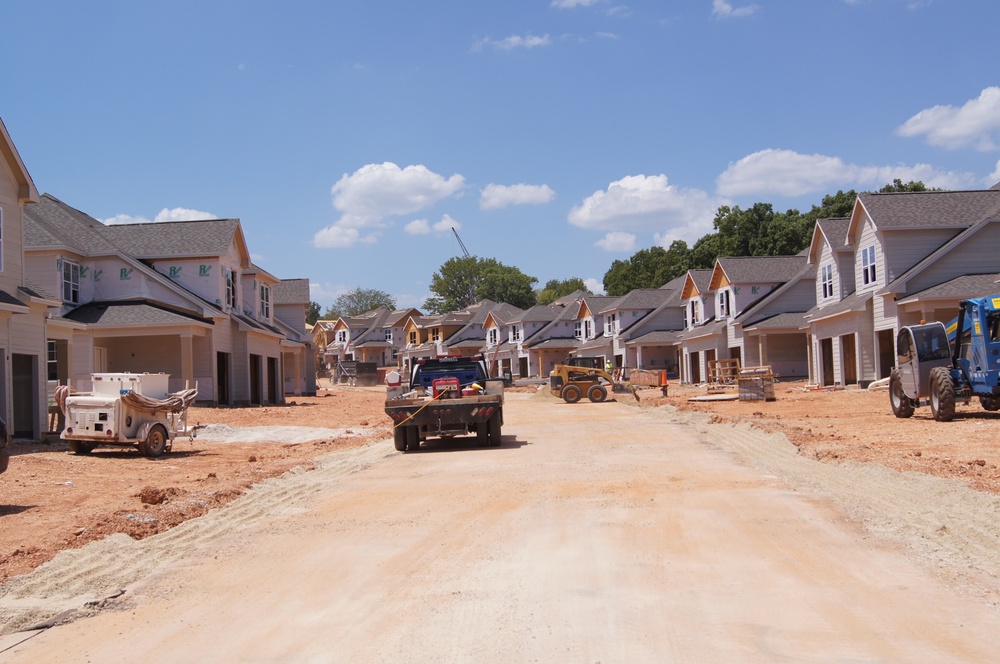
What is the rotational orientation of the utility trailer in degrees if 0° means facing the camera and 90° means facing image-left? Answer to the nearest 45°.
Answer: approximately 225°

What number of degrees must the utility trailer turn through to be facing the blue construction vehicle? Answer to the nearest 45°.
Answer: approximately 45° to its right

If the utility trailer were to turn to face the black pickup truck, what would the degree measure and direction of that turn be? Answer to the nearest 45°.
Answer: approximately 45° to its right

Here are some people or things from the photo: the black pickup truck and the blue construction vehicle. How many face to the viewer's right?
0

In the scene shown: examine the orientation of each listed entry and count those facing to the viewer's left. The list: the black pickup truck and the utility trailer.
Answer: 0

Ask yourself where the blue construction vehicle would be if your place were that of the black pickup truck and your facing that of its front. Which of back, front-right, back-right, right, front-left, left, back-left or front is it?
right

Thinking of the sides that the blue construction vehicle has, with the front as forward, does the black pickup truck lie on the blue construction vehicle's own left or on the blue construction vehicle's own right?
on the blue construction vehicle's own left

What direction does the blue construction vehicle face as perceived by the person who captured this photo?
facing away from the viewer and to the left of the viewer

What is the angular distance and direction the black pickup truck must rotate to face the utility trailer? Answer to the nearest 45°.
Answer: approximately 90° to its left

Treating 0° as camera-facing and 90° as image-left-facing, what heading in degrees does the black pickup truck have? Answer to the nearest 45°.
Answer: approximately 180°

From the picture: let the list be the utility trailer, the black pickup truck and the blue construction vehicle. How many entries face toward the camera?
0
